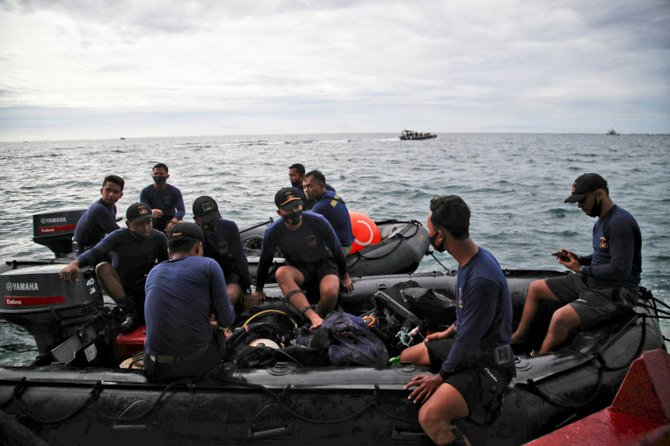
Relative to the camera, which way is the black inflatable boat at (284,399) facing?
to the viewer's right

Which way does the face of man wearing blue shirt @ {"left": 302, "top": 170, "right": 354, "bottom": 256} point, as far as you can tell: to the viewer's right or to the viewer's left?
to the viewer's left

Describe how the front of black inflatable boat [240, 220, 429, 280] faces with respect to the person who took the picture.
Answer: facing to the right of the viewer

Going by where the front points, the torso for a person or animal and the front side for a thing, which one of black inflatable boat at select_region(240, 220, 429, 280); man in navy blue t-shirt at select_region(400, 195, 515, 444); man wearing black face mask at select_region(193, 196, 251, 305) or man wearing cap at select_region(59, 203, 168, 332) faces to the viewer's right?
the black inflatable boat

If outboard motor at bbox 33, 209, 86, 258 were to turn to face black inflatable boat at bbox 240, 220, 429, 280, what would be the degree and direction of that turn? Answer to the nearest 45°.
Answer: approximately 45° to its right

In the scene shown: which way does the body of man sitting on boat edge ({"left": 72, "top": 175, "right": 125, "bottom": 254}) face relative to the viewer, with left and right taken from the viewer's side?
facing to the right of the viewer

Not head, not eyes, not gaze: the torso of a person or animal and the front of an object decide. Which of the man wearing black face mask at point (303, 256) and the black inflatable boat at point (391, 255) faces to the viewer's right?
the black inflatable boat

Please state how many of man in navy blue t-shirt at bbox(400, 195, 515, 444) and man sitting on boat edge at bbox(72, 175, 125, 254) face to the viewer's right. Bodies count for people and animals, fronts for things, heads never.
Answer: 1

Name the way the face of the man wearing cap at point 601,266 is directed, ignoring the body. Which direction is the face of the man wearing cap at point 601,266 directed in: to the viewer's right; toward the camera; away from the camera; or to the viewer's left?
to the viewer's left

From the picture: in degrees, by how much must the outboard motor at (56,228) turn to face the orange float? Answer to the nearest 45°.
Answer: approximately 45° to its right

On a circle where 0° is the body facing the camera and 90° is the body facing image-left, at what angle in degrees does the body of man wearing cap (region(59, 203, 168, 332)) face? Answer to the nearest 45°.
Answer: approximately 0°
